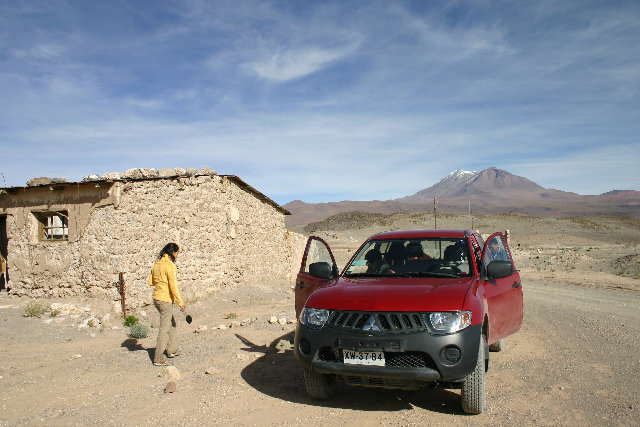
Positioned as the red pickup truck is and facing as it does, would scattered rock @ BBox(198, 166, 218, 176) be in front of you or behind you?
behind

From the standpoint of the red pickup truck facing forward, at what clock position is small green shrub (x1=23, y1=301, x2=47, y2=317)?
The small green shrub is roughly at 4 o'clock from the red pickup truck.

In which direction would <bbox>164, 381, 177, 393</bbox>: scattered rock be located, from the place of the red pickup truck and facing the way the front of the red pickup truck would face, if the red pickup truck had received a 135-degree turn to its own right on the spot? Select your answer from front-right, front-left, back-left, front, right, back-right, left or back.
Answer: front-left

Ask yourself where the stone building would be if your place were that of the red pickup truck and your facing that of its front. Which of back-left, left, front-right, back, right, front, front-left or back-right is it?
back-right

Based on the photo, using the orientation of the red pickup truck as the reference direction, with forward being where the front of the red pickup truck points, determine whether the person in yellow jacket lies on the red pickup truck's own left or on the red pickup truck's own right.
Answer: on the red pickup truck's own right

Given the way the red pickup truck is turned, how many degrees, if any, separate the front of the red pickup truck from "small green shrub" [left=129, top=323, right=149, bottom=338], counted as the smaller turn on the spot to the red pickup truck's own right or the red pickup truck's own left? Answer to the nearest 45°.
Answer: approximately 135° to the red pickup truck's own right

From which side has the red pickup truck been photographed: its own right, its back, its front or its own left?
front

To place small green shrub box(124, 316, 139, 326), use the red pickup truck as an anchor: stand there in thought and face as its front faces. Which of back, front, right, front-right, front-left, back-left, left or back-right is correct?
back-right
